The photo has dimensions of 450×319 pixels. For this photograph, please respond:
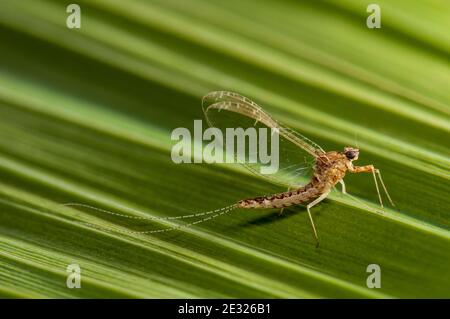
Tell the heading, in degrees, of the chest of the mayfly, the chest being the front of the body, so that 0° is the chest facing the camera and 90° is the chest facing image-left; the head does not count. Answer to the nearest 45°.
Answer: approximately 270°
